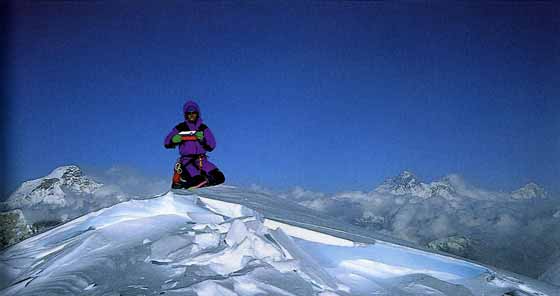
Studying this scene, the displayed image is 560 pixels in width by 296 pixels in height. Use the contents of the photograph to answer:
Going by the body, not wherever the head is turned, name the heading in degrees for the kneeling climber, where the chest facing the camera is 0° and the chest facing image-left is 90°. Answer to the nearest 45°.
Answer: approximately 0°
